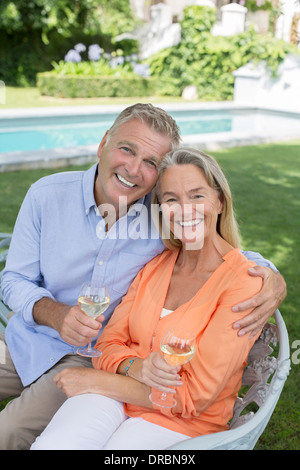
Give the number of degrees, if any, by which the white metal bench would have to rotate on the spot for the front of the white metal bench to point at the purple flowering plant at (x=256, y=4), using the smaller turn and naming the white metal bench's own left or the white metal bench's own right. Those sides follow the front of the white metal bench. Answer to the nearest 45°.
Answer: approximately 135° to the white metal bench's own right

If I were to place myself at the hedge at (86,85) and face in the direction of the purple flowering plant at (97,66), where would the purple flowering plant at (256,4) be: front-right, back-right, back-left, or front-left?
front-right

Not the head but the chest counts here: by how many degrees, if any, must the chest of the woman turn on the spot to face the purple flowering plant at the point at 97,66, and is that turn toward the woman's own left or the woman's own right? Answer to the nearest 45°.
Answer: approximately 135° to the woman's own right

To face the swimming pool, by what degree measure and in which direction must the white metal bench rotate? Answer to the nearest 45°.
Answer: approximately 135° to its right

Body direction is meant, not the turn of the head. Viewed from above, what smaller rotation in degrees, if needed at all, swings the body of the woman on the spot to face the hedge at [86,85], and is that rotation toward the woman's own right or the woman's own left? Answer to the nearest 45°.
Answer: approximately 135° to the woman's own right

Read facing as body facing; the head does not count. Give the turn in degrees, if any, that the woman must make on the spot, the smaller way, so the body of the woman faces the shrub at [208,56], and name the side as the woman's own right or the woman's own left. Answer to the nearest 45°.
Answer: approximately 135° to the woman's own right

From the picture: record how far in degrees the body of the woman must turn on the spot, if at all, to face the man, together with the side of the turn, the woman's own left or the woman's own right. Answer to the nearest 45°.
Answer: approximately 90° to the woman's own right

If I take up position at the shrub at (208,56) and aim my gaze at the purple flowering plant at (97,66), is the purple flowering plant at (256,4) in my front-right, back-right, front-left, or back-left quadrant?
back-right

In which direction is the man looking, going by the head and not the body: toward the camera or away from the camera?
toward the camera

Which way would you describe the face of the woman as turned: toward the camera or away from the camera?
toward the camera

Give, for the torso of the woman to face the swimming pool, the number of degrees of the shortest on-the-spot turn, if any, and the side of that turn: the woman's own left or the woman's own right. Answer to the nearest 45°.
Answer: approximately 135° to the woman's own right

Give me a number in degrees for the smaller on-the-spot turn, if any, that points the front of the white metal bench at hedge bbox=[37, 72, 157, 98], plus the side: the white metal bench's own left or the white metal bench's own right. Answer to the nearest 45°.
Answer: approximately 135° to the white metal bench's own right

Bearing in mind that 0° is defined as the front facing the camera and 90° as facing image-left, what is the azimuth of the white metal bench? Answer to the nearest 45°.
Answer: approximately 45°

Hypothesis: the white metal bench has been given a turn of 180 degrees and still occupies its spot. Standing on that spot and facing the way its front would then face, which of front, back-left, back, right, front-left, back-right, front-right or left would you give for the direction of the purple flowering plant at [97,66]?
front-left

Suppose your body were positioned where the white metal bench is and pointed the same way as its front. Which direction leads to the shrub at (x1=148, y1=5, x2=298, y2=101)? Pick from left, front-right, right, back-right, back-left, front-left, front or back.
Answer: back-right
